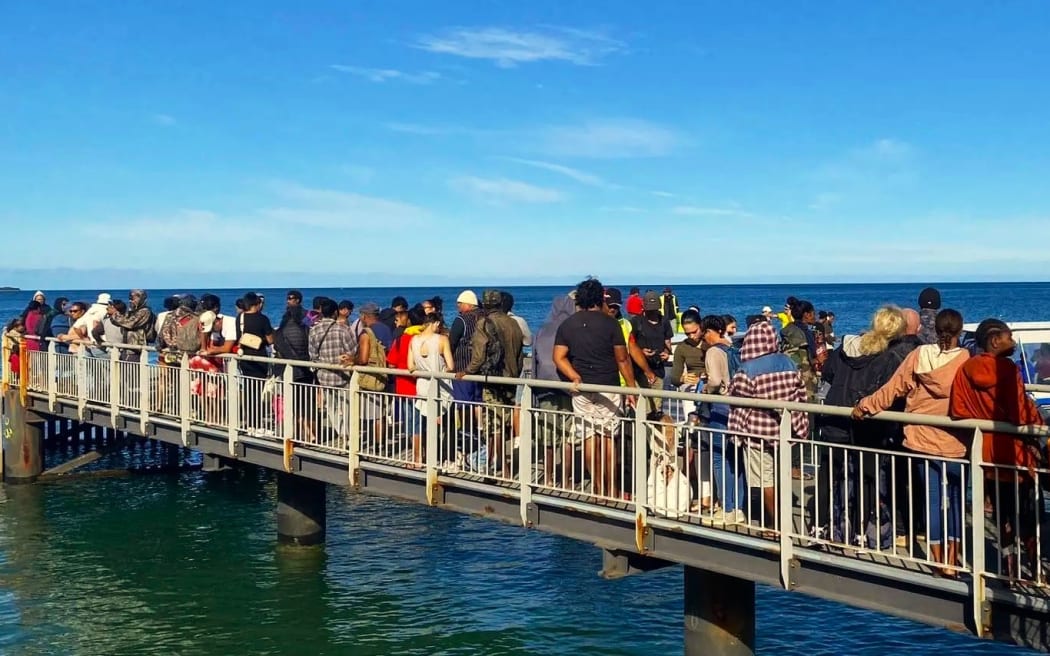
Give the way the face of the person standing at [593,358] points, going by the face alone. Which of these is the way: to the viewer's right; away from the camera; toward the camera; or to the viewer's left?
away from the camera

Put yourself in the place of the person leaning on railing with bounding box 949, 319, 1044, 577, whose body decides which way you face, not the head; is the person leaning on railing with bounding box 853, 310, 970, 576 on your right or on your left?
on your left

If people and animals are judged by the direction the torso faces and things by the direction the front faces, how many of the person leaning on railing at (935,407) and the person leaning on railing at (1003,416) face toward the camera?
0

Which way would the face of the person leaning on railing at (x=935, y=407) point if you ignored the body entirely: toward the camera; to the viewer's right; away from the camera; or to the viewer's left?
away from the camera

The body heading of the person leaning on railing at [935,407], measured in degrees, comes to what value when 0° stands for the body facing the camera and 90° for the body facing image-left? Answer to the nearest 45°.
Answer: approximately 180°

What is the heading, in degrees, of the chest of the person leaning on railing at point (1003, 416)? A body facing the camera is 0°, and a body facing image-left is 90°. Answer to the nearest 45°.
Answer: approximately 225°

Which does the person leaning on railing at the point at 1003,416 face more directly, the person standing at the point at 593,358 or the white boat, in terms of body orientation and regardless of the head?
the white boat

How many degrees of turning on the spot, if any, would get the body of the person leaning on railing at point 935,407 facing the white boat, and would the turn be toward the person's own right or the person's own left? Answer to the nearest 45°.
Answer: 0° — they already face it

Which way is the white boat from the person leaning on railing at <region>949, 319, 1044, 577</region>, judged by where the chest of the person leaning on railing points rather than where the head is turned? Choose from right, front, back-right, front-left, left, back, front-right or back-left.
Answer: front-left

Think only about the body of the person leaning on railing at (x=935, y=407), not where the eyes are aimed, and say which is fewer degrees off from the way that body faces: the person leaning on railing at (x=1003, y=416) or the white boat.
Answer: the white boat

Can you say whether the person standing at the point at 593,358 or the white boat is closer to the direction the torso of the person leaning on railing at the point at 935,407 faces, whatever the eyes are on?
the white boat
